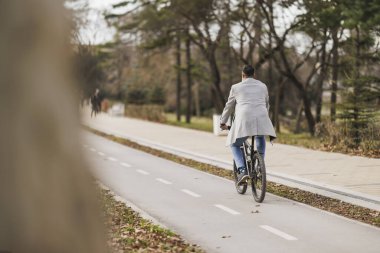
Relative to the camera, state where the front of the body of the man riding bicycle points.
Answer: away from the camera

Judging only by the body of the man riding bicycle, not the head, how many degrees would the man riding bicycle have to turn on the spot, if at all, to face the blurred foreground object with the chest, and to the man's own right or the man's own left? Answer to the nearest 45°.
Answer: approximately 180°

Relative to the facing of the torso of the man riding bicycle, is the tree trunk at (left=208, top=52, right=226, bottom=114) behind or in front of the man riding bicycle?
in front
